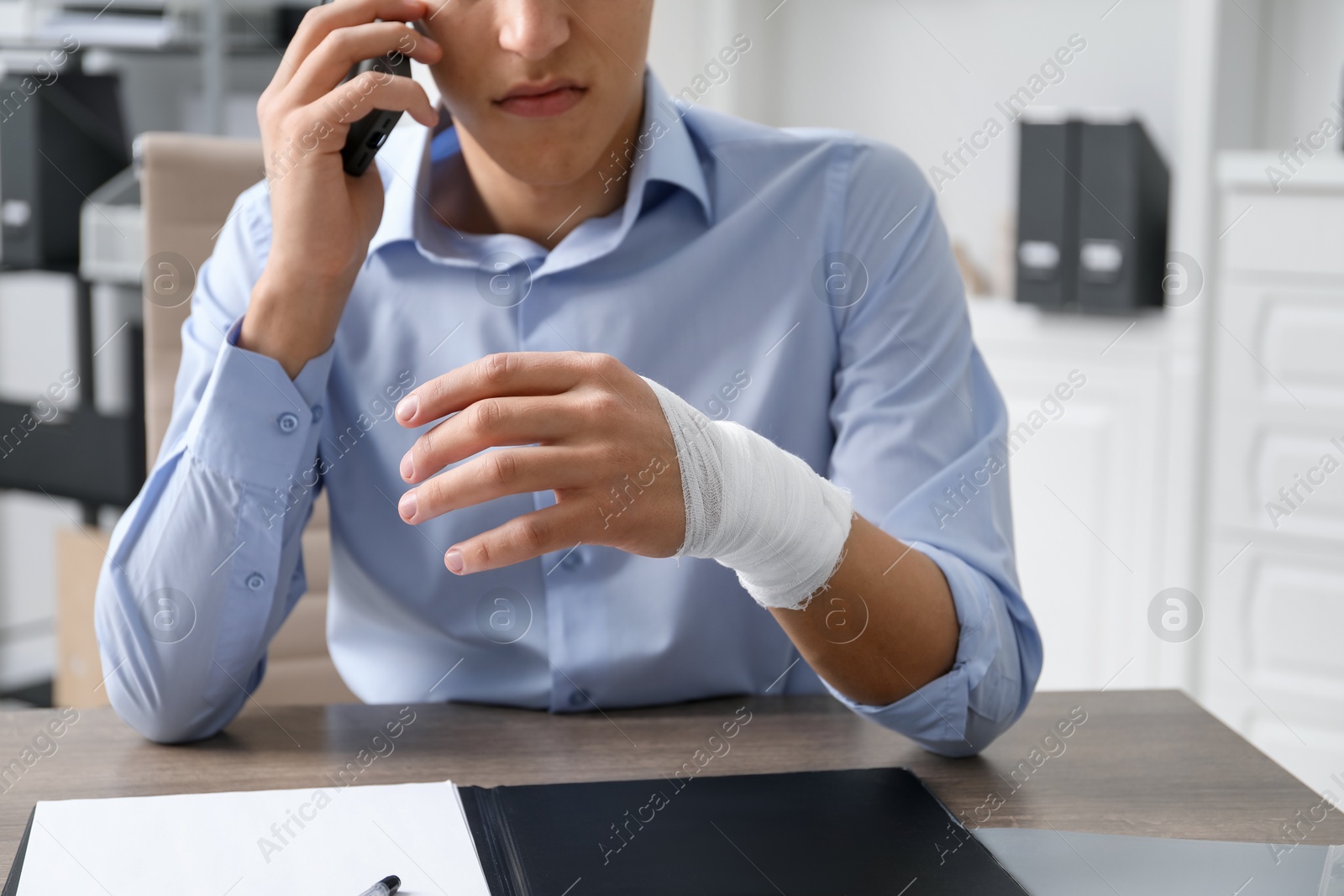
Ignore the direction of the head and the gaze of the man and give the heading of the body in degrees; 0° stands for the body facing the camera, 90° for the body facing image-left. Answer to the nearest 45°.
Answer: approximately 0°

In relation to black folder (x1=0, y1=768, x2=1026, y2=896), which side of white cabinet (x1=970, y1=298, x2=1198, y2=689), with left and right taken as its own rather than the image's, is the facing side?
front

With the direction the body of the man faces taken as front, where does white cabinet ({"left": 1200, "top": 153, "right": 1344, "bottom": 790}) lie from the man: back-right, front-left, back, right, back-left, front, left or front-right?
back-left

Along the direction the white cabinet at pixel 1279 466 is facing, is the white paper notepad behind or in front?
in front

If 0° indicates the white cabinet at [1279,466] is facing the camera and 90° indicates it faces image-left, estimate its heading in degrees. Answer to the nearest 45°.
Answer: approximately 0°

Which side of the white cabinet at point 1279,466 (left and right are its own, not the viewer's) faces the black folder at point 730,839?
front
